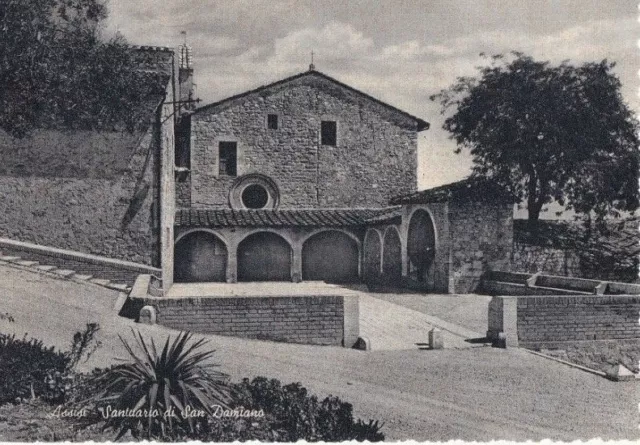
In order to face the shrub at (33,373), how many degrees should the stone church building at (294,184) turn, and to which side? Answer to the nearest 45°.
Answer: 0° — it already faces it

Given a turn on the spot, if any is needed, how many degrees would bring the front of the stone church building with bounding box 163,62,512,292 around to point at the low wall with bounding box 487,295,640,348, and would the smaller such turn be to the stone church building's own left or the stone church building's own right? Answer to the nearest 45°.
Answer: approximately 45° to the stone church building's own left

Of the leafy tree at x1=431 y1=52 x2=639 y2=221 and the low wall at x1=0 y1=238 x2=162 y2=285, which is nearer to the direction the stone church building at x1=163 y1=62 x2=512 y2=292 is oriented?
the low wall

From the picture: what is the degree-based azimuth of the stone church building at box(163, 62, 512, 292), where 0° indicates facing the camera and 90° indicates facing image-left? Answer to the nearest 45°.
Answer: approximately 0°

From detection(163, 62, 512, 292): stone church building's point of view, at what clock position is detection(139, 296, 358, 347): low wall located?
The low wall is roughly at 12 o'clock from the stone church building.
